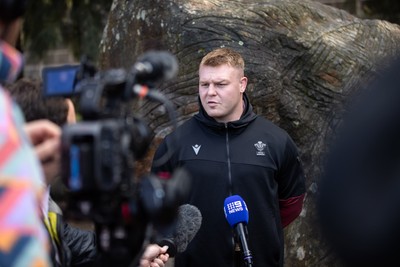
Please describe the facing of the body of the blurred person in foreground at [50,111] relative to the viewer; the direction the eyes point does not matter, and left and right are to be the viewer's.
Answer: facing to the right of the viewer

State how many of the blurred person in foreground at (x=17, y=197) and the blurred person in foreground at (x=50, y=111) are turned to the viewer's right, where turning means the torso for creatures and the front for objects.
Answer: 2

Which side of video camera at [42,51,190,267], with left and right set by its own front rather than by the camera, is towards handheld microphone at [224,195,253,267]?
front

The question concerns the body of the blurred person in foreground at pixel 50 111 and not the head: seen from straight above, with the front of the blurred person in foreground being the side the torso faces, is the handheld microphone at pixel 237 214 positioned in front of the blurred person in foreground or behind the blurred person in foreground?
in front

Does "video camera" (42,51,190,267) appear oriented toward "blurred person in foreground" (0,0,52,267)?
no

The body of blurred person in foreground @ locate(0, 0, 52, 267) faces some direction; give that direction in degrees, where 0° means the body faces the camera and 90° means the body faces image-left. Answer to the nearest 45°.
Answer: approximately 270°

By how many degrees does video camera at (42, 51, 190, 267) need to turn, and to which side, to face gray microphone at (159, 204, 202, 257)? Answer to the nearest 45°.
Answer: approximately 45° to its left

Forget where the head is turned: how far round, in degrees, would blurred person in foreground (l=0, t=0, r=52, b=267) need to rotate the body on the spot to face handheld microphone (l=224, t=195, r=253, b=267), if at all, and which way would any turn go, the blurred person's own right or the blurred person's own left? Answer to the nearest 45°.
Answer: approximately 45° to the blurred person's own left

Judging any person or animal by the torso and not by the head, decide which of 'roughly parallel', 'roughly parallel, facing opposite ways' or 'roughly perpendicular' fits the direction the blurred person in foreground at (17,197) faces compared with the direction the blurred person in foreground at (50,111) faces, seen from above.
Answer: roughly parallel
